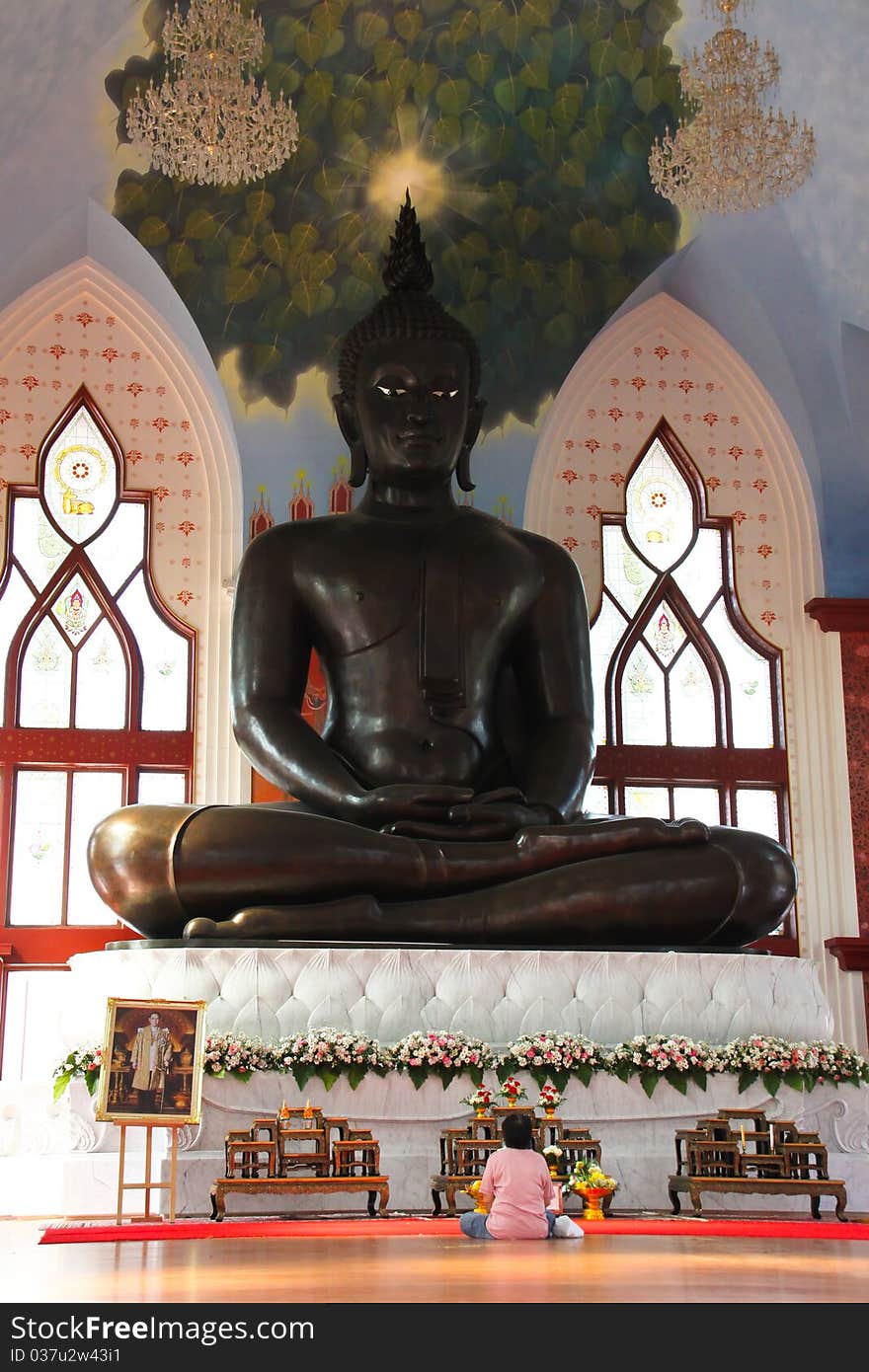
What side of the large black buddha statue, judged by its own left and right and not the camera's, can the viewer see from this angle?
front

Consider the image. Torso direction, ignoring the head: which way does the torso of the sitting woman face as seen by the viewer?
away from the camera

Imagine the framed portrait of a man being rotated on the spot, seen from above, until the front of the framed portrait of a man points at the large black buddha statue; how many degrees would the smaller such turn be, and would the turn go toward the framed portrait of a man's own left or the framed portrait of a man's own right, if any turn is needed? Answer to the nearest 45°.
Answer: approximately 135° to the framed portrait of a man's own left

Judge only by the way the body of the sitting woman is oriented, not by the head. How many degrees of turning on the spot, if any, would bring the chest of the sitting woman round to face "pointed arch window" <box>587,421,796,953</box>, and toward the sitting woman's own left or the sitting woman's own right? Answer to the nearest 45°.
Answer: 0° — they already face it

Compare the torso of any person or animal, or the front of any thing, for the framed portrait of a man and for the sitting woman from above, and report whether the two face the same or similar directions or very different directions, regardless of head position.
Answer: very different directions

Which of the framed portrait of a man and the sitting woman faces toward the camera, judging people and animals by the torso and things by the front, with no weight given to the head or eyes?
the framed portrait of a man

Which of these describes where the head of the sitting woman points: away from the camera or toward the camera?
away from the camera

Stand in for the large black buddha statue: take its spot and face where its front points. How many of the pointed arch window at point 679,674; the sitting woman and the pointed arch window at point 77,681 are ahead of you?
1

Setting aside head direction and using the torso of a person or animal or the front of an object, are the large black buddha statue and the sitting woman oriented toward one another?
yes

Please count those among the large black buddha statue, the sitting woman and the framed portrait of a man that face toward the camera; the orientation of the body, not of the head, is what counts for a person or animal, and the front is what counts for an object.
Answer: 2

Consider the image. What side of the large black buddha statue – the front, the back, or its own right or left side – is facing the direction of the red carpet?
front

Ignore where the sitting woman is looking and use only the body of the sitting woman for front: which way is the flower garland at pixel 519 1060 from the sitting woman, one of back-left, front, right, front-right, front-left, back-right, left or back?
front
